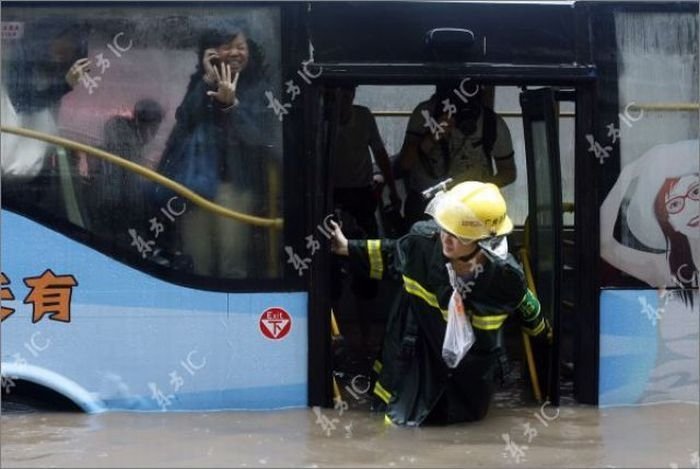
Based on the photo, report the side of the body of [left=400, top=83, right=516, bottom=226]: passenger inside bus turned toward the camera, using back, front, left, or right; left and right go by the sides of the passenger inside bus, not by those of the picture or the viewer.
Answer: front

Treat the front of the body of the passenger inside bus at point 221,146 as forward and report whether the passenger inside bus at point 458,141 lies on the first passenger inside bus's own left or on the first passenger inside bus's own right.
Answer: on the first passenger inside bus's own left

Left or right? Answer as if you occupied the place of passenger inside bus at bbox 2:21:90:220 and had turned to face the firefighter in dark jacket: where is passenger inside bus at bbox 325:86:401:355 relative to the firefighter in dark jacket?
left

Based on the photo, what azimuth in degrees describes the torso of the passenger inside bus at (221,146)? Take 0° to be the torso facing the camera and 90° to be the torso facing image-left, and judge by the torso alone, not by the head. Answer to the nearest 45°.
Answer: approximately 0°

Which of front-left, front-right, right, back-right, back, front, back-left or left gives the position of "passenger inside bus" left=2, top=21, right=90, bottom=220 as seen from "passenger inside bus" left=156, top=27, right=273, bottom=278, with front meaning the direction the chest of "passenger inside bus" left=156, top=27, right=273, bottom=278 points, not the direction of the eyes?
right

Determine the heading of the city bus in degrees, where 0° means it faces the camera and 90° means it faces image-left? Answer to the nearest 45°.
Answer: approximately 270°

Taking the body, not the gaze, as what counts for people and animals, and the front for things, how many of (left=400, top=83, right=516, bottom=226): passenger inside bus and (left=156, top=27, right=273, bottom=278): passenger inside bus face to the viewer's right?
0

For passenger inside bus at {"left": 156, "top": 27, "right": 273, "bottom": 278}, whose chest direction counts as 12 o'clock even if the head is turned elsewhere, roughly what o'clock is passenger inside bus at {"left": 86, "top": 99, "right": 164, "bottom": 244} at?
passenger inside bus at {"left": 86, "top": 99, "right": 164, "bottom": 244} is roughly at 3 o'clock from passenger inside bus at {"left": 156, "top": 27, "right": 273, "bottom": 278}.

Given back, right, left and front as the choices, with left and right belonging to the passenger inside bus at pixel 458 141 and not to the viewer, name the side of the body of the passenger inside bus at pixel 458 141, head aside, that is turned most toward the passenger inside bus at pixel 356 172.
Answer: right

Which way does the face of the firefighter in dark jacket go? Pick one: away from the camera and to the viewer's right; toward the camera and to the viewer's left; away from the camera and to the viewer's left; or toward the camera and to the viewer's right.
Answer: toward the camera and to the viewer's left

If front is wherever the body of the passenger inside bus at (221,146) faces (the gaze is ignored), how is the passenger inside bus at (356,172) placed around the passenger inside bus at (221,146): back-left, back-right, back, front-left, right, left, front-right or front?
back-left
